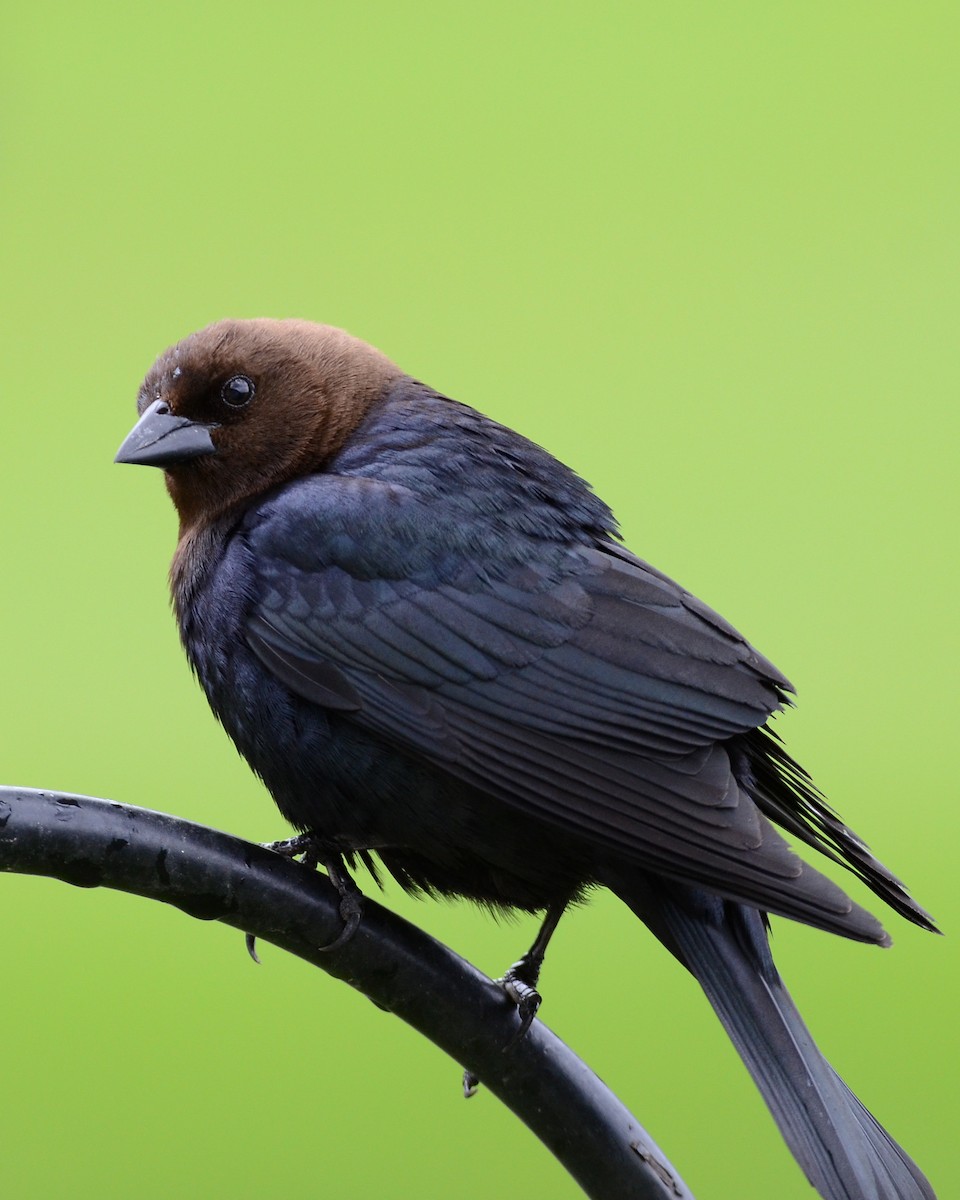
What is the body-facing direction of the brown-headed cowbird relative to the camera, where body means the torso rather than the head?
to the viewer's left
